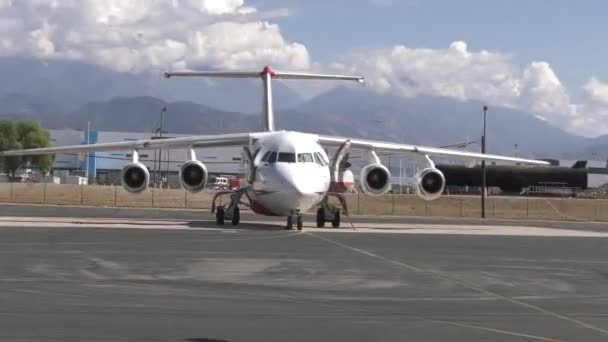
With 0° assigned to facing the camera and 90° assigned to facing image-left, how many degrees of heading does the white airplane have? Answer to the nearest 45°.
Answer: approximately 0°
